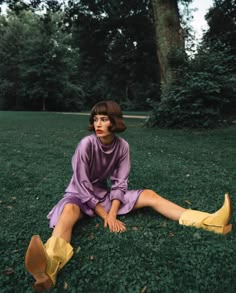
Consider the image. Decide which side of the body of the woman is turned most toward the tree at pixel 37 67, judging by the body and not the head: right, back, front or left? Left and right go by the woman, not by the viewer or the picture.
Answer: back

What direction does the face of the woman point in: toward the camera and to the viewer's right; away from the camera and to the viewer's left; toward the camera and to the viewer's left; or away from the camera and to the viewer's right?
toward the camera and to the viewer's left

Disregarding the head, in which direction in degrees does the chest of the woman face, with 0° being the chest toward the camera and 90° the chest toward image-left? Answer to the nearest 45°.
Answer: approximately 0°

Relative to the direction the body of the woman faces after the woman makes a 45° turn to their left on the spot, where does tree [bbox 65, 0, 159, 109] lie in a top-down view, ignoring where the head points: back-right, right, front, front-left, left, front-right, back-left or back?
back-left
